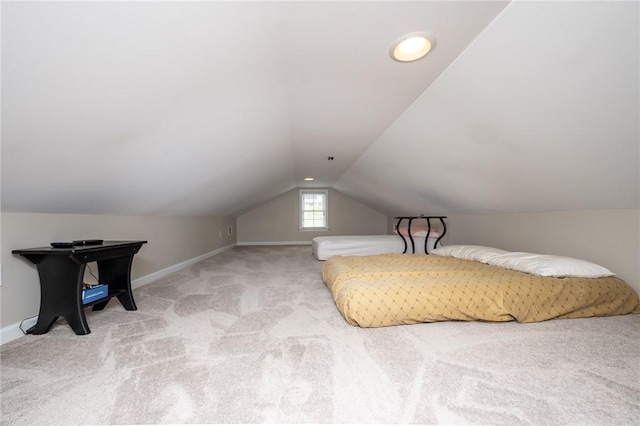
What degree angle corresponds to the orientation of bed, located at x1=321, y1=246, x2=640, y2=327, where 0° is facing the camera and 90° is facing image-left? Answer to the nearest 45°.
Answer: approximately 45°

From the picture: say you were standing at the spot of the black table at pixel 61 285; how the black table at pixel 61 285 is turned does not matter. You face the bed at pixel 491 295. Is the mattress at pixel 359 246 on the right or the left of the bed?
left

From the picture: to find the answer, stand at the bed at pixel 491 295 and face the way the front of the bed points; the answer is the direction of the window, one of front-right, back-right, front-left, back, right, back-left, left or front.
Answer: right

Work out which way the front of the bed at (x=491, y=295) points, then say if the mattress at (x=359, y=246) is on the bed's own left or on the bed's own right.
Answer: on the bed's own right
